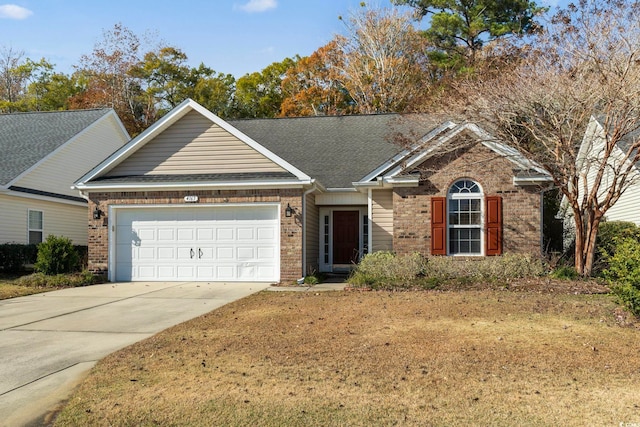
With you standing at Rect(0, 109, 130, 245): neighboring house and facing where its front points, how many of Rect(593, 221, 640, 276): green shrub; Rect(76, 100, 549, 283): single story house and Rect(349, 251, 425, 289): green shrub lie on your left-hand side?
3

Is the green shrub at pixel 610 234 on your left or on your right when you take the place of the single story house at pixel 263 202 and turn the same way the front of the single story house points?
on your left

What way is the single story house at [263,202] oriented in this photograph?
toward the camera

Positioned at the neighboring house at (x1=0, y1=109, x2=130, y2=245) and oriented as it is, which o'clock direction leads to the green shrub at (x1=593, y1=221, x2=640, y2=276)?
The green shrub is roughly at 9 o'clock from the neighboring house.

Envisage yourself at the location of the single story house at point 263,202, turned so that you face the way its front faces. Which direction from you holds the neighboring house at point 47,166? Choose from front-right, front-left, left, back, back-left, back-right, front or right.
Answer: back-right

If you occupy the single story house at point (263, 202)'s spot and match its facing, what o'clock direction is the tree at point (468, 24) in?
The tree is roughly at 7 o'clock from the single story house.

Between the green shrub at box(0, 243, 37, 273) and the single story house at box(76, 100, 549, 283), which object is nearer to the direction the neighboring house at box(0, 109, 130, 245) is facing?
the green shrub

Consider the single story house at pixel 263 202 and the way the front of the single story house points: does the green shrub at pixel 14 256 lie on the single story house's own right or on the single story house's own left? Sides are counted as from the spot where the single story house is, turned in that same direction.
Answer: on the single story house's own right

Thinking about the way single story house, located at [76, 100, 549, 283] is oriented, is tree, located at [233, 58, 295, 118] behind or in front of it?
behind

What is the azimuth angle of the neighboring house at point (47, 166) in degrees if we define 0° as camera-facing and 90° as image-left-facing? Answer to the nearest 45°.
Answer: approximately 45°

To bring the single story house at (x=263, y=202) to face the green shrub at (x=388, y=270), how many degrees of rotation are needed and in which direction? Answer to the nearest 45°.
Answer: approximately 45° to its left

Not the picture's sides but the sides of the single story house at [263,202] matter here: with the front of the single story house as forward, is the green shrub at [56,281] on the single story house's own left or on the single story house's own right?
on the single story house's own right

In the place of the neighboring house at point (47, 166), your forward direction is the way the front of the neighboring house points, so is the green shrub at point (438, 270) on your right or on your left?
on your left

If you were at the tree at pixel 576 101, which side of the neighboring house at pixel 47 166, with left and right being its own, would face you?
left

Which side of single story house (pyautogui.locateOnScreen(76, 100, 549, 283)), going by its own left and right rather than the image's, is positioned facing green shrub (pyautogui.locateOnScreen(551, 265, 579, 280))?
left

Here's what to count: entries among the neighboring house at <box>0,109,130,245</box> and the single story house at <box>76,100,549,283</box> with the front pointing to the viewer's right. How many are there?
0

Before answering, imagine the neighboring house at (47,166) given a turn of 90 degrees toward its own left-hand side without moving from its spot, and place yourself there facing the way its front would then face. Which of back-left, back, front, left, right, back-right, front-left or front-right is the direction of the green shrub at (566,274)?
front
